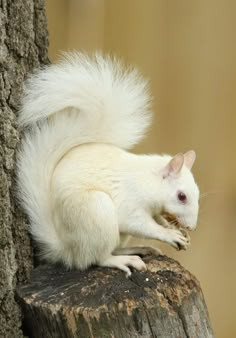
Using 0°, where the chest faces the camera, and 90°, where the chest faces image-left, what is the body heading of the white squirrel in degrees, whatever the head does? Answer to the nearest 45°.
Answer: approximately 270°
